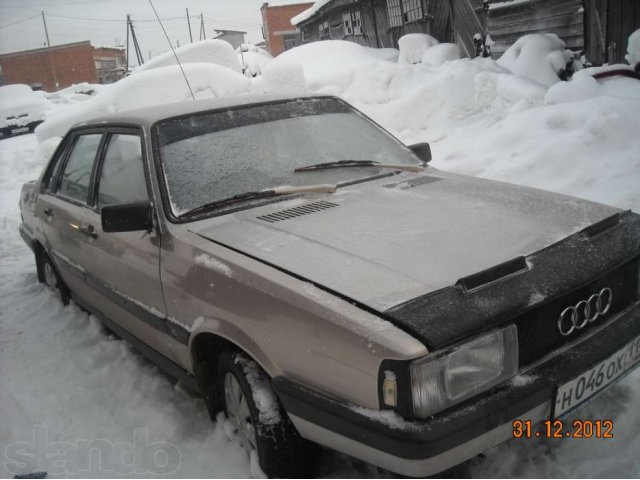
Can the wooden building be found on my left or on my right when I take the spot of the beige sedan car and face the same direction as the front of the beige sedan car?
on my left

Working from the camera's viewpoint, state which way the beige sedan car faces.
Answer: facing the viewer and to the right of the viewer
